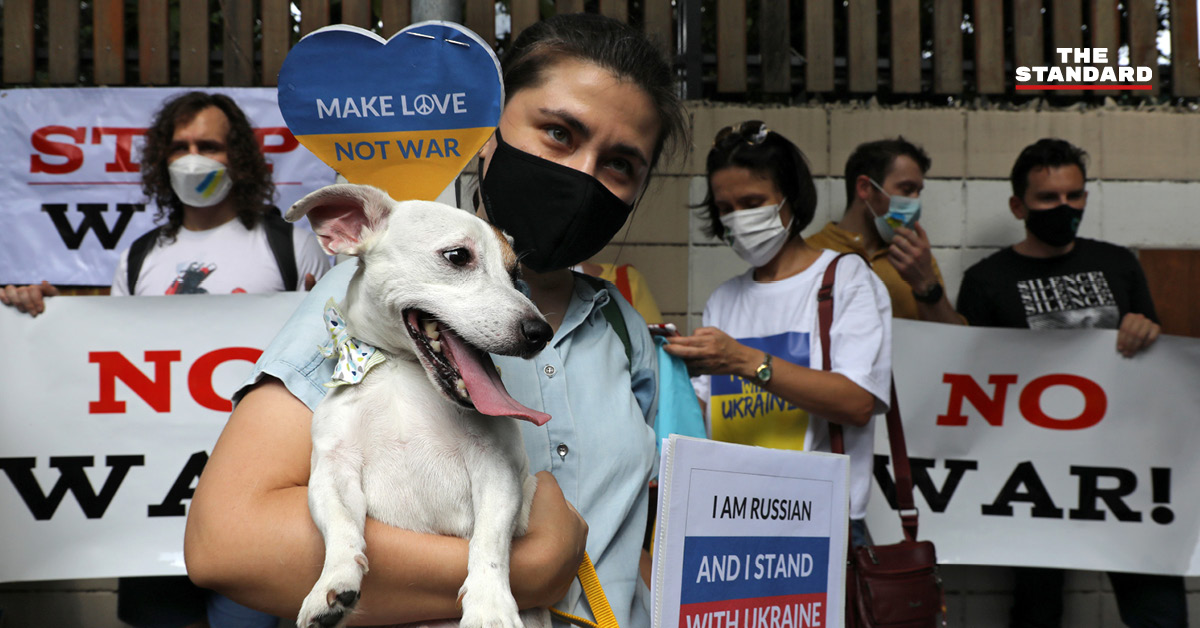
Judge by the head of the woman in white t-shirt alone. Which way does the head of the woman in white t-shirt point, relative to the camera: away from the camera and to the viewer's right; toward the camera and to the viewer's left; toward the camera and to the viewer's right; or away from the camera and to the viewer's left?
toward the camera and to the viewer's left

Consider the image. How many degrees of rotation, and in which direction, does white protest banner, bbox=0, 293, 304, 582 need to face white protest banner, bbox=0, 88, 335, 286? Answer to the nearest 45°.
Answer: approximately 180°

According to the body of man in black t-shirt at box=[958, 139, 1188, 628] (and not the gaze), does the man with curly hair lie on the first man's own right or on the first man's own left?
on the first man's own right

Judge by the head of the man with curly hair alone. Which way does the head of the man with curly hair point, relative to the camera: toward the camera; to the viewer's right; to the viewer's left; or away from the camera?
toward the camera

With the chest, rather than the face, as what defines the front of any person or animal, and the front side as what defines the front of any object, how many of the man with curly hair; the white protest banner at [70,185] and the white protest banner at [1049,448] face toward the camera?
3

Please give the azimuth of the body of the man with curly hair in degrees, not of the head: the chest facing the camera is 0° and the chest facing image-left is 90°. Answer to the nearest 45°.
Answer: approximately 0°

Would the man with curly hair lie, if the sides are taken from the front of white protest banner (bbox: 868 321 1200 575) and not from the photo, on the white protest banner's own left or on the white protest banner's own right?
on the white protest banner's own right

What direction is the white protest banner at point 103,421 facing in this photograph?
toward the camera

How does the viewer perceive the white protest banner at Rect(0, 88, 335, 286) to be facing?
facing the viewer

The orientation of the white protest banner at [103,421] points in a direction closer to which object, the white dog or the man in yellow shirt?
the white dog

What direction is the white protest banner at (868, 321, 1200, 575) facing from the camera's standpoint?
toward the camera

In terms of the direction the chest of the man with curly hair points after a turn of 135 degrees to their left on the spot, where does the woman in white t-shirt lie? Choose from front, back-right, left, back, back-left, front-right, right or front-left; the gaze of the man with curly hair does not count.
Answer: right

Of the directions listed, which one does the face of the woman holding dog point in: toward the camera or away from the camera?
toward the camera
